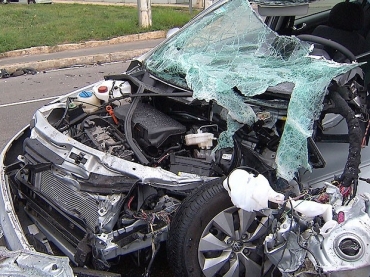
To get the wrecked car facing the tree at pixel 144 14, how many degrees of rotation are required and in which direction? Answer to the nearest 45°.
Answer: approximately 135° to its right

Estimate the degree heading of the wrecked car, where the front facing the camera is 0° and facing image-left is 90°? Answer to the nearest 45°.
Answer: approximately 45°
